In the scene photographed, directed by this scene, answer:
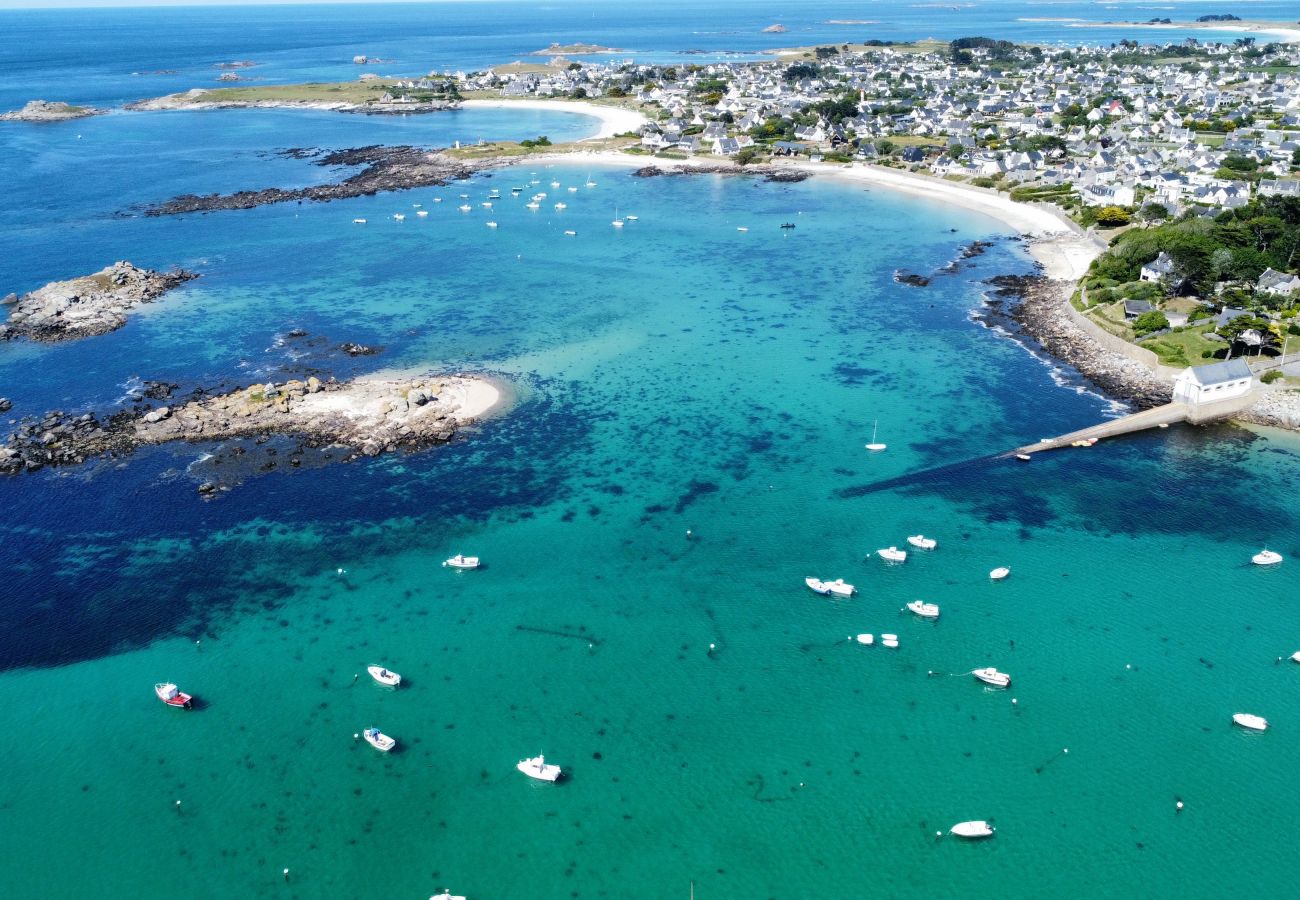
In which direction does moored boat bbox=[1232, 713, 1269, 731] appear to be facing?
to the viewer's left

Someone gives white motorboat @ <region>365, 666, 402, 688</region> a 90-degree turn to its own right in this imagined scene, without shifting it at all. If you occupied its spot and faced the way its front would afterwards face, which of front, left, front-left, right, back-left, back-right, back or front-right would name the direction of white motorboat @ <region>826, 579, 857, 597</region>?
front-right

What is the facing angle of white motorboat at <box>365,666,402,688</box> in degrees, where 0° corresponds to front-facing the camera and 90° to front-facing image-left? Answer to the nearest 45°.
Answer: approximately 135°

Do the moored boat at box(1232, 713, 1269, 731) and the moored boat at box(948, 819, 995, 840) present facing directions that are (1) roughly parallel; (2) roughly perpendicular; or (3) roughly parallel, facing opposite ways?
roughly parallel

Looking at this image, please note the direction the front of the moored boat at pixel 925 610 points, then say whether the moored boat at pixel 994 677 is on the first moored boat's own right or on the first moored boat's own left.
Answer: on the first moored boat's own left

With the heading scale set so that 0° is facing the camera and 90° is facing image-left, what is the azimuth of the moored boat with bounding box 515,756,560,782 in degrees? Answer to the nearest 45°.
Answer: approximately 90°

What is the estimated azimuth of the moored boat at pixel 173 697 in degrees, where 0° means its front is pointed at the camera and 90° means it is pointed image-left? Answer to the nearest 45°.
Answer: approximately 135°

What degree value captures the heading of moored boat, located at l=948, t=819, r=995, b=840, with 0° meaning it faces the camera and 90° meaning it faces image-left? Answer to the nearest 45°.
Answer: approximately 90°

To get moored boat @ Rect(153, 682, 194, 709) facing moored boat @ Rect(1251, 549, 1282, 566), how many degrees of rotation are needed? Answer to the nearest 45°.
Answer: approximately 135° to its right

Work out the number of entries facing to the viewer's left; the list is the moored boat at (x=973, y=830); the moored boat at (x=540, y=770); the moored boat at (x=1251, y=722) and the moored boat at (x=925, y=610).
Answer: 4

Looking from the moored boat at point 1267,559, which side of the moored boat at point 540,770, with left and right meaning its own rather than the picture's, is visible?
back

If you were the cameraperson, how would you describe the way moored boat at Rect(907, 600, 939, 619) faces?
facing to the left of the viewer

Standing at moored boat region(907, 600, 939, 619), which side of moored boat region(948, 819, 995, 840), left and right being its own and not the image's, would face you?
right

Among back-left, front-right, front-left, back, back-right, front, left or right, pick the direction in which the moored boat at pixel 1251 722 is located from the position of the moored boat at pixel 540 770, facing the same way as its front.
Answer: back

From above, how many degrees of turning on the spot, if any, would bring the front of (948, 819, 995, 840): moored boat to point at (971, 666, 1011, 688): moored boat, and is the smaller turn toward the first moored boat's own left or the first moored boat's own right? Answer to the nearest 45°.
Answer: approximately 90° to the first moored boat's own right
